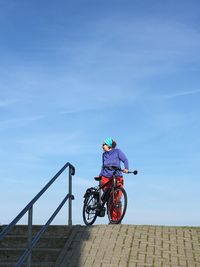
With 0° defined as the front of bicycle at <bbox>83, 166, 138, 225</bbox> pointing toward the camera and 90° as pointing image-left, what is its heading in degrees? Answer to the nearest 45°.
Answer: approximately 315°
